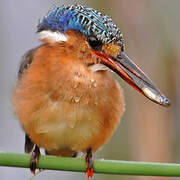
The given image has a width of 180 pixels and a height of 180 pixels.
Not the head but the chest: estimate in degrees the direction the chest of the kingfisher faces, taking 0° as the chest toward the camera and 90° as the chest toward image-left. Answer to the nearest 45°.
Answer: approximately 315°
